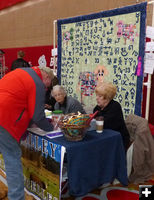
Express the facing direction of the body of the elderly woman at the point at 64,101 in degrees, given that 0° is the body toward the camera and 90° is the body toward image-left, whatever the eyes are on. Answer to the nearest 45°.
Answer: approximately 45°

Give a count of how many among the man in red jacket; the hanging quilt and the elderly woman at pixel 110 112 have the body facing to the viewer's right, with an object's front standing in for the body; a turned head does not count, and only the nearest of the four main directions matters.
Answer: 1

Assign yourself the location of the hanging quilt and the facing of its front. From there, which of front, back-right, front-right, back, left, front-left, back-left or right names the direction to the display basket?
front-left

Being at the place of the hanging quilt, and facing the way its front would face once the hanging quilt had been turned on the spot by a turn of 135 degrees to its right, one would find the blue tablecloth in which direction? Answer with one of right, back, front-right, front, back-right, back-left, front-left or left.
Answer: back

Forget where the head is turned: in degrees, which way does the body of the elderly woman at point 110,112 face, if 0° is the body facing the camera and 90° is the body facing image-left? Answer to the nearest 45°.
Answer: approximately 90°

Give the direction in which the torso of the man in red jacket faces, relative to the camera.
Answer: to the viewer's right

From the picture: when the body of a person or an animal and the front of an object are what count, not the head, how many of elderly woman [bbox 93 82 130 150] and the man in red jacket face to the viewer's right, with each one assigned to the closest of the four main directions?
1

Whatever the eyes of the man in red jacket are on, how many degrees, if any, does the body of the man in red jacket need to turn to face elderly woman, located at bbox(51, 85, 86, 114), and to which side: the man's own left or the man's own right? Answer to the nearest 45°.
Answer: approximately 45° to the man's own left

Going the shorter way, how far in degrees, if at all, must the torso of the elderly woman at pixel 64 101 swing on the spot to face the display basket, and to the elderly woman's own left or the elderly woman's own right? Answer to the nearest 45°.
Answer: approximately 45° to the elderly woman's own left

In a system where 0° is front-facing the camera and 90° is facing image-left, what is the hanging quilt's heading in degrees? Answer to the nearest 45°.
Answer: approximately 45°

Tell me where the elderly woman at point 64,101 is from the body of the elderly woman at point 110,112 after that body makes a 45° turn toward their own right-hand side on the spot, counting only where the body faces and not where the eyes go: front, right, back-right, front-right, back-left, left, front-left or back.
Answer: front
